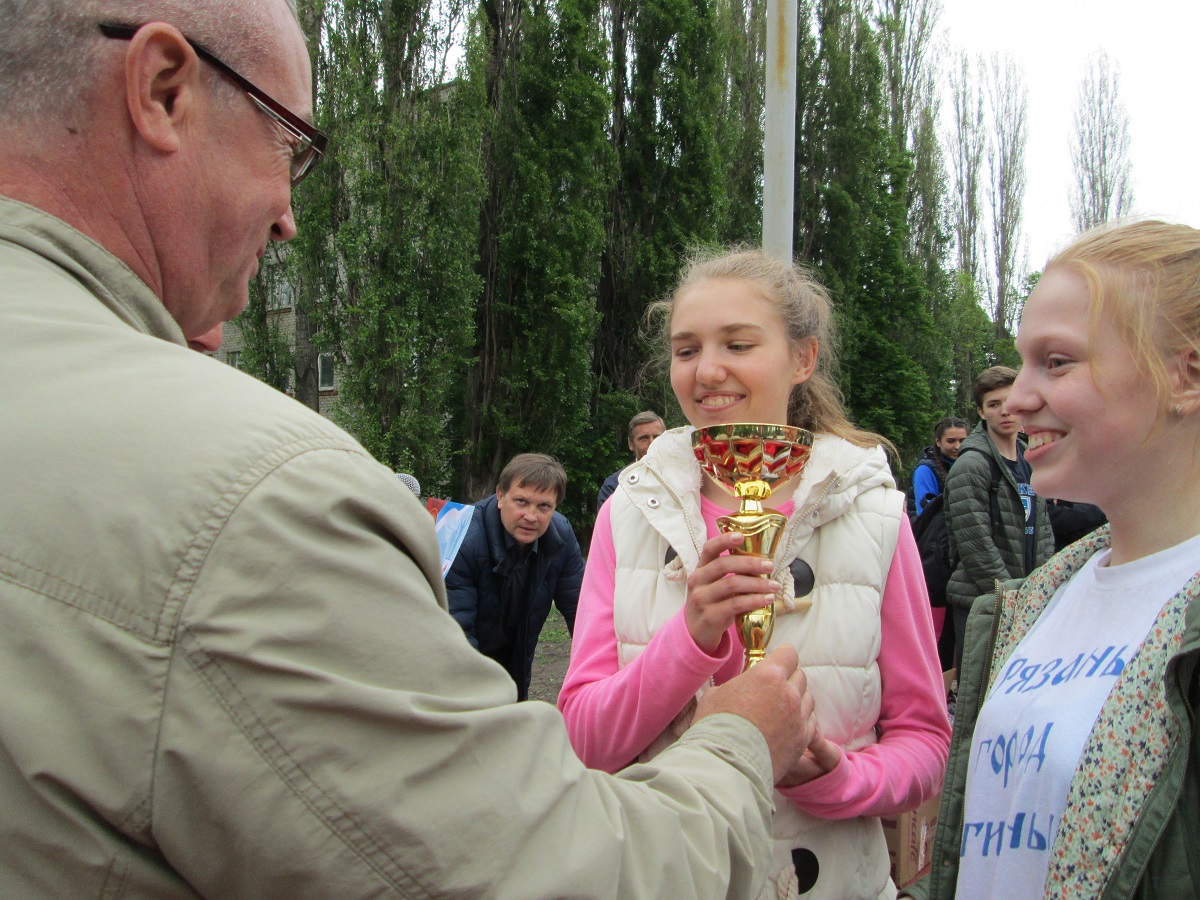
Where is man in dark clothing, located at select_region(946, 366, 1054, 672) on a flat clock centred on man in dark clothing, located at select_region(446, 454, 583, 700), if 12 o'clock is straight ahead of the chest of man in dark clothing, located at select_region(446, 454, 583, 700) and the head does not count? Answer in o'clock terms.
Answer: man in dark clothing, located at select_region(946, 366, 1054, 672) is roughly at 9 o'clock from man in dark clothing, located at select_region(446, 454, 583, 700).

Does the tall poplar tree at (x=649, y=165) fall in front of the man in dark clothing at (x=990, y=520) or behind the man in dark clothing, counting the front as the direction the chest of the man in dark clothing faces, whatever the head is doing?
behind

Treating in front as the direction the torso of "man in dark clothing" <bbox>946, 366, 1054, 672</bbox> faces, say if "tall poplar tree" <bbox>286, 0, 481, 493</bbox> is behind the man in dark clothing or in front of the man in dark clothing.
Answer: behind

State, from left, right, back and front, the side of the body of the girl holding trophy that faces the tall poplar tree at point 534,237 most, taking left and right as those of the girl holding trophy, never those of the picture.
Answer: back

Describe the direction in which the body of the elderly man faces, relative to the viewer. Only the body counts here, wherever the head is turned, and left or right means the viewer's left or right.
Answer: facing away from the viewer and to the right of the viewer

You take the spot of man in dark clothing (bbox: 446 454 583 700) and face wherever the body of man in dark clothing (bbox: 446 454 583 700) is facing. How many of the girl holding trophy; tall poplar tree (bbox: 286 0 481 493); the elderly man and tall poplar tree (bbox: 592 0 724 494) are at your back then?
2

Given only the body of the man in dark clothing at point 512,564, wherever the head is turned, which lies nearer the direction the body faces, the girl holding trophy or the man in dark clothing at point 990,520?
the girl holding trophy

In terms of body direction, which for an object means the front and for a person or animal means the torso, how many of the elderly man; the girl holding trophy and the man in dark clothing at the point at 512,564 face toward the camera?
2

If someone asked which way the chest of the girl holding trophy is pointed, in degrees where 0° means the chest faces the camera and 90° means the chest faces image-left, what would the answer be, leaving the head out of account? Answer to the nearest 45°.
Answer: approximately 0°

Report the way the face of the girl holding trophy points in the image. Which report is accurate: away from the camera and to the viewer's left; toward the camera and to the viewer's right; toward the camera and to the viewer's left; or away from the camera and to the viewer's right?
toward the camera and to the viewer's left

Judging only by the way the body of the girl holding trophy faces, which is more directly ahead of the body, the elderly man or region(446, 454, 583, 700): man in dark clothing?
the elderly man

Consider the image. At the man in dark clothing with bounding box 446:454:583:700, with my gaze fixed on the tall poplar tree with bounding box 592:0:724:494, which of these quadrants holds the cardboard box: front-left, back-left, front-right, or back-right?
back-right
